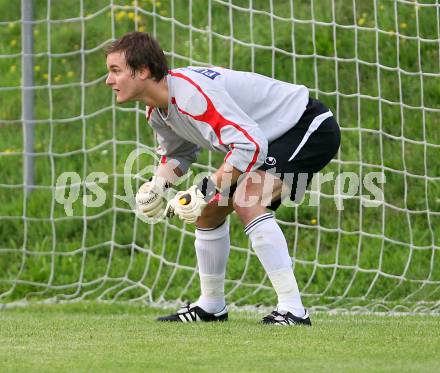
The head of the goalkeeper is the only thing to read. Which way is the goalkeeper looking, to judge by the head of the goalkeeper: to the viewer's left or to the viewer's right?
to the viewer's left

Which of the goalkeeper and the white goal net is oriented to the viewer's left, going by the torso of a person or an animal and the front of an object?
the goalkeeper

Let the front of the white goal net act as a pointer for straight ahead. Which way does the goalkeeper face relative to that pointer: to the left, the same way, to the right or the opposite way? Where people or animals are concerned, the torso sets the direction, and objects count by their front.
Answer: to the right

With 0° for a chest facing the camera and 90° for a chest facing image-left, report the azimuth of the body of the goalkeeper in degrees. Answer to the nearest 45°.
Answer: approximately 90°

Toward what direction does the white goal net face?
toward the camera

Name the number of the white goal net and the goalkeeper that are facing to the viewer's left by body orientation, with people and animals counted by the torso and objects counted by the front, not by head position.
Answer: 1

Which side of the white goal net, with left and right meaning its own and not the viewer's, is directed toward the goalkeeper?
front
